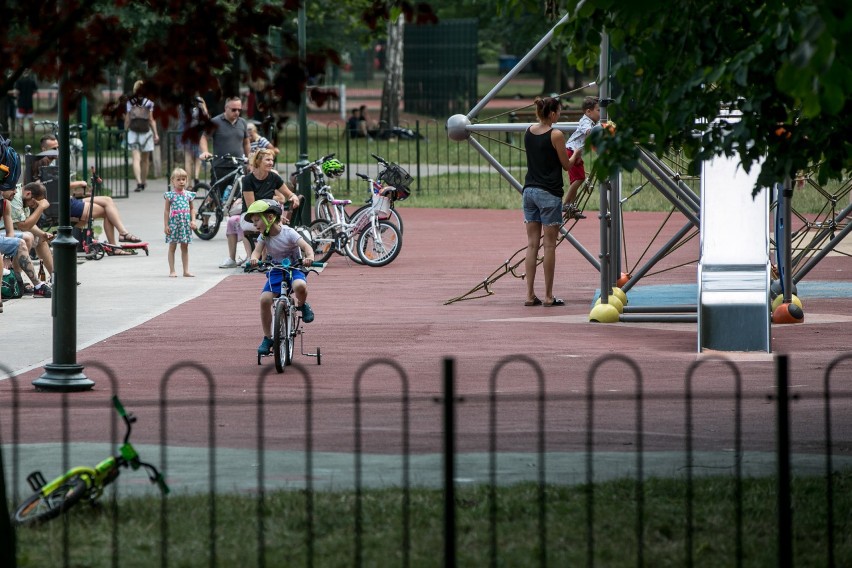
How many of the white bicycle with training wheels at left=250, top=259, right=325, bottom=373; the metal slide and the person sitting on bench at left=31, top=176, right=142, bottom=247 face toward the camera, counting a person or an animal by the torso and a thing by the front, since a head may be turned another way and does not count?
2

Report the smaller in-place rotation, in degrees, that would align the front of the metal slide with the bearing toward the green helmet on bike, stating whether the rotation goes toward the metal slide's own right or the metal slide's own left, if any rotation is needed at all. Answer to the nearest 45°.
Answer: approximately 135° to the metal slide's own right

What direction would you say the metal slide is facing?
toward the camera

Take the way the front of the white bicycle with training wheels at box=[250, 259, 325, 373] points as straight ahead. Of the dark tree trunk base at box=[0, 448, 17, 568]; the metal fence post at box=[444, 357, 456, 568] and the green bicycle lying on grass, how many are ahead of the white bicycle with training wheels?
3

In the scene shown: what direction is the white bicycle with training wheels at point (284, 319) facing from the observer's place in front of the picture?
facing the viewer

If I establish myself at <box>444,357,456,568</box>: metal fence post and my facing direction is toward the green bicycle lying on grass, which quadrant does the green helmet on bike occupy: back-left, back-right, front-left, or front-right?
front-right

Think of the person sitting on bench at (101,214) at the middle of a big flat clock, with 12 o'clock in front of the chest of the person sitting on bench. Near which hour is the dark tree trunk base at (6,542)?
The dark tree trunk base is roughly at 3 o'clock from the person sitting on bench.

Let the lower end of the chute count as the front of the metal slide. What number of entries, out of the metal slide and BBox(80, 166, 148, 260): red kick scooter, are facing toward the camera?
1

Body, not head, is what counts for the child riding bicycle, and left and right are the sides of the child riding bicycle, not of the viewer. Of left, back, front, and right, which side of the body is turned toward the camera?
front

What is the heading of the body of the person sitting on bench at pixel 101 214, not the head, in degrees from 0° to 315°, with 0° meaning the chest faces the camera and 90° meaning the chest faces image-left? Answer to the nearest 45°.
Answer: approximately 270°
